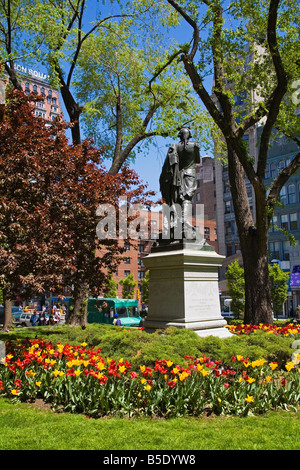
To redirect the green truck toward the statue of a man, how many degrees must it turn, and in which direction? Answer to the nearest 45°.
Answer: approximately 45° to its right

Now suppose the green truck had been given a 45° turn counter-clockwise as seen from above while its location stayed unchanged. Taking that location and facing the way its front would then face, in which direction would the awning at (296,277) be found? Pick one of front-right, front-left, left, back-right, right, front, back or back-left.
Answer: front

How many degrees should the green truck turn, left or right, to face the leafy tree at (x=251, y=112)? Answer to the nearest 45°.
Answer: approximately 45° to its right

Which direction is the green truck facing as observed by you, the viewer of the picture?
facing the viewer and to the right of the viewer

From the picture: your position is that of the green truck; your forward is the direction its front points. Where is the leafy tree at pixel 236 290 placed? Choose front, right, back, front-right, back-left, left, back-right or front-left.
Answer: front

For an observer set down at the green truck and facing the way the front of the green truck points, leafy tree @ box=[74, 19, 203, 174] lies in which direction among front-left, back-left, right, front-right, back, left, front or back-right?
front-right
